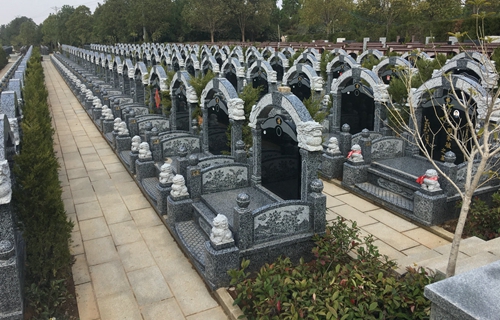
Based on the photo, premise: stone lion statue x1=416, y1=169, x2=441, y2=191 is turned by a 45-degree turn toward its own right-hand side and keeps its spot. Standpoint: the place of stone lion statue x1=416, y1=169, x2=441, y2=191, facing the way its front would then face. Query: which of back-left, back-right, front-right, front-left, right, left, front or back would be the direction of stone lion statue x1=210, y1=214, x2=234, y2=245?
front-left

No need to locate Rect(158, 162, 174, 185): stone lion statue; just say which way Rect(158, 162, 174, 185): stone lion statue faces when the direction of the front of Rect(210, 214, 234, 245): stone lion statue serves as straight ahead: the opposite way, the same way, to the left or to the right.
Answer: the same way

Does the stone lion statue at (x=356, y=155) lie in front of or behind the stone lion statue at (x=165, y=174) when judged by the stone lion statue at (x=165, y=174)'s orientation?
behind

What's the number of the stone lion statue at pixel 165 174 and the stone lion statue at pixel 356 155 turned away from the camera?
0

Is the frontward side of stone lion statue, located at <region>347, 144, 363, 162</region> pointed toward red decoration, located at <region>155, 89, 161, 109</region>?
no

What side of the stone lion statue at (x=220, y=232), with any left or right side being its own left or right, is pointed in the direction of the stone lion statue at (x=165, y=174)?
right

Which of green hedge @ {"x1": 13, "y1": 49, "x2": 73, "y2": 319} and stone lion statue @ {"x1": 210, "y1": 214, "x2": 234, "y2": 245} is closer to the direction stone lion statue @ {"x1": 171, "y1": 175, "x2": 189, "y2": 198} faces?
the green hedge

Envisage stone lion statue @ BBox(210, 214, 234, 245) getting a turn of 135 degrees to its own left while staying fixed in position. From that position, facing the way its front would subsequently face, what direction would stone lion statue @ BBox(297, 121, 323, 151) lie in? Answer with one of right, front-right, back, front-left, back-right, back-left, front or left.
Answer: front-left

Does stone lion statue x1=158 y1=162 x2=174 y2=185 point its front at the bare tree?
no

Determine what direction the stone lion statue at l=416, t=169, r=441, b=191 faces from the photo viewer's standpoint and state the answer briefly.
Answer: facing the viewer and to the left of the viewer

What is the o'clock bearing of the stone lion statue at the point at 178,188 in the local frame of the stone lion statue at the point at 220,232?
the stone lion statue at the point at 178,188 is roughly at 4 o'clock from the stone lion statue at the point at 220,232.

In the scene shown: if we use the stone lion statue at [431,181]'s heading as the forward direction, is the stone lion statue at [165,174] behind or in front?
in front

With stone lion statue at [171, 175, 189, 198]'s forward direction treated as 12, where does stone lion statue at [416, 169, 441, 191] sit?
stone lion statue at [416, 169, 441, 191] is roughly at 8 o'clock from stone lion statue at [171, 175, 189, 198].

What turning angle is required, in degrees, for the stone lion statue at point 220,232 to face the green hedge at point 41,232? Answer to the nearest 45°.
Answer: approximately 45° to its right

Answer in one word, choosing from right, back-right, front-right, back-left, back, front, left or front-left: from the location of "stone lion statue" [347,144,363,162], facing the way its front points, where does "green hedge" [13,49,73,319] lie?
front

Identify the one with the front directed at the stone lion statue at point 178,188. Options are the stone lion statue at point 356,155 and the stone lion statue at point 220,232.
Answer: the stone lion statue at point 356,155

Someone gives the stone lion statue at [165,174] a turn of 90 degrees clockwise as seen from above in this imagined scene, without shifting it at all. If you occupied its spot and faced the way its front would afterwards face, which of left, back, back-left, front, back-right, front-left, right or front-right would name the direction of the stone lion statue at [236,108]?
right

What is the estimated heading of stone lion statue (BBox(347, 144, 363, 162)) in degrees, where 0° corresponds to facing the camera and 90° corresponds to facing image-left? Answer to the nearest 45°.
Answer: approximately 45°

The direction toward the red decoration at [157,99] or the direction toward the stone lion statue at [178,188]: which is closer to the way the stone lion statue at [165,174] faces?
the stone lion statue

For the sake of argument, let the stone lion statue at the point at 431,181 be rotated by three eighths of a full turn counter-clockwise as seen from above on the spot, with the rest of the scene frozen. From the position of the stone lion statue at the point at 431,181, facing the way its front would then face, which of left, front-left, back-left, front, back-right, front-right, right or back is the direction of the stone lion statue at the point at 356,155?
back-left

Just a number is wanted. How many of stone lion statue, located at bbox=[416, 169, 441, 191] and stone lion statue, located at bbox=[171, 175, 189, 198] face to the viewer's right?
0
